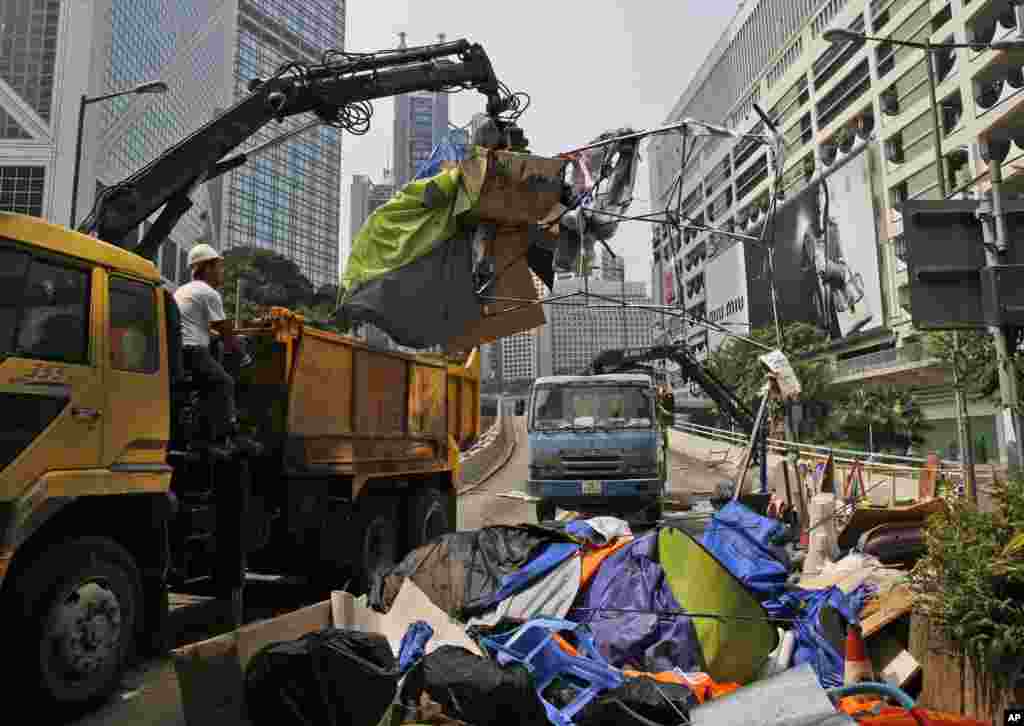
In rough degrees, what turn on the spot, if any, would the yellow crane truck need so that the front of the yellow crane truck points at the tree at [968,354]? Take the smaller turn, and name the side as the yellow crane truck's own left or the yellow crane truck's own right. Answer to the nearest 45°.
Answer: approximately 135° to the yellow crane truck's own left

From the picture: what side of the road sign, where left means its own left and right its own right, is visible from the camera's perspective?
back

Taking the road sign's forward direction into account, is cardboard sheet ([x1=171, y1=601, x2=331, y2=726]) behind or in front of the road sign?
behind

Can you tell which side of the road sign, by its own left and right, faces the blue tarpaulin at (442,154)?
left

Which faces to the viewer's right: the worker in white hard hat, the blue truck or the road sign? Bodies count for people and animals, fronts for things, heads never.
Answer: the worker in white hard hat

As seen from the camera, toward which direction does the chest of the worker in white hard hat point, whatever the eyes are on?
to the viewer's right

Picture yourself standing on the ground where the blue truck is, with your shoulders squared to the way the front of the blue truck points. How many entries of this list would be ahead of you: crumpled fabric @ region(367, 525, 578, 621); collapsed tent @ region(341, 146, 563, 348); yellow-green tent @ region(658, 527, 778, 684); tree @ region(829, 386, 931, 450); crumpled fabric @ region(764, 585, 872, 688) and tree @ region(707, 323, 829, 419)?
4

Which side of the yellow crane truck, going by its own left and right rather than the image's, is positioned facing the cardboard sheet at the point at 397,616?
left

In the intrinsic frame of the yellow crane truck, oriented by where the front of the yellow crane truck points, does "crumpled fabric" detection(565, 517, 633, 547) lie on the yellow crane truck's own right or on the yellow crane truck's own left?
on the yellow crane truck's own left
